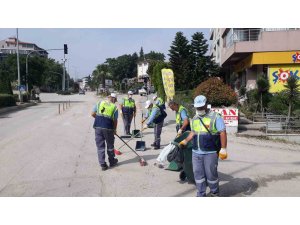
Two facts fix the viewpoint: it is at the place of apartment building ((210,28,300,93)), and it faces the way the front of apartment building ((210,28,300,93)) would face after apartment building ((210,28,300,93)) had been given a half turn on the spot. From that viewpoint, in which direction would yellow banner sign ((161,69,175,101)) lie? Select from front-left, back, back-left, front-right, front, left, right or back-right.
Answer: back-left

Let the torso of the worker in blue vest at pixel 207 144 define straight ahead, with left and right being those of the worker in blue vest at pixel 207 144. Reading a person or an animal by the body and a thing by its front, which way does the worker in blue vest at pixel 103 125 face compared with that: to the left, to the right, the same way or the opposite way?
the opposite way

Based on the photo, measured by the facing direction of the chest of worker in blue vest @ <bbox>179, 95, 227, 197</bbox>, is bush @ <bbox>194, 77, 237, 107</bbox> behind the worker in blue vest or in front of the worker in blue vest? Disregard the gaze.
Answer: behind

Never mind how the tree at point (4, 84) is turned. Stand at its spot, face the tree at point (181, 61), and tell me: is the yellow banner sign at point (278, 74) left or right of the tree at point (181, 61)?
right

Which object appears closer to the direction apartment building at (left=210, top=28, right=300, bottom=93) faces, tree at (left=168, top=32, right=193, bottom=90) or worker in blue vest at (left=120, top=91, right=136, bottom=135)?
the worker in blue vest

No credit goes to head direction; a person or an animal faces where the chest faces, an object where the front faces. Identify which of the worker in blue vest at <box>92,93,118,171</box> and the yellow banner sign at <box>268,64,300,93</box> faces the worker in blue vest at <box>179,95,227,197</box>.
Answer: the yellow banner sign

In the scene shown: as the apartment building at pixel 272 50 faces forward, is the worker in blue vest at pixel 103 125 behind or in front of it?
in front

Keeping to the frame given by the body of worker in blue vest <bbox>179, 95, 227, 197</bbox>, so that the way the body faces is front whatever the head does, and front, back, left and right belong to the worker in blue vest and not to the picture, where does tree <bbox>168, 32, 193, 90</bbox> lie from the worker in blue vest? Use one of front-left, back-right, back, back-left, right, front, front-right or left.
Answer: back-right

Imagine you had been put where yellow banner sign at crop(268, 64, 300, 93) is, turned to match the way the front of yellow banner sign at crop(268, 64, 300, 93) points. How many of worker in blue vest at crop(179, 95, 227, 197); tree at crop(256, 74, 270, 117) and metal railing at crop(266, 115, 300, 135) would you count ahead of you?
3
